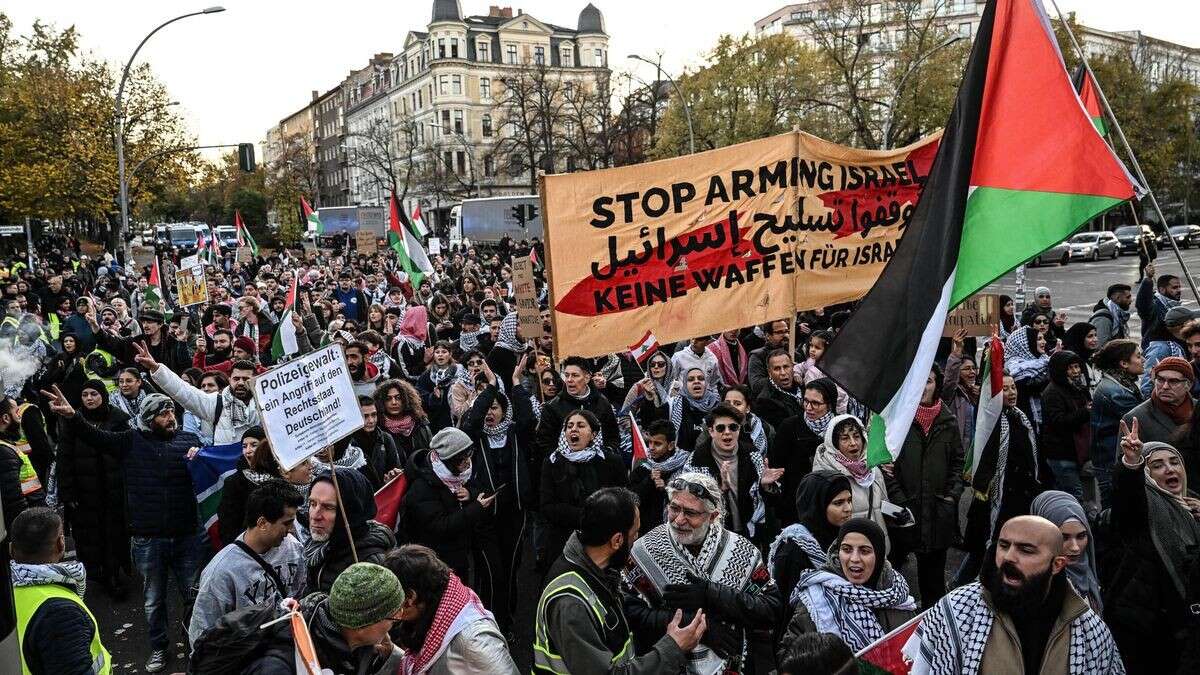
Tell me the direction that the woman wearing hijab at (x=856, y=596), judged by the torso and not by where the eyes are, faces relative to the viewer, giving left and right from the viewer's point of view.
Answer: facing the viewer

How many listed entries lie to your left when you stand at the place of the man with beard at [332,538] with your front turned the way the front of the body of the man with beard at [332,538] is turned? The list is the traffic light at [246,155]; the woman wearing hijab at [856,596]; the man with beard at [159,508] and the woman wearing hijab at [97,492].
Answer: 1

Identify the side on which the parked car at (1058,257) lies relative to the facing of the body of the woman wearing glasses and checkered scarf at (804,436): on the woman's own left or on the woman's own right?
on the woman's own left

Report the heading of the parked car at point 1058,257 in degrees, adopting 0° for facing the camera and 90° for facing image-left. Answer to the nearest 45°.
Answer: approximately 90°

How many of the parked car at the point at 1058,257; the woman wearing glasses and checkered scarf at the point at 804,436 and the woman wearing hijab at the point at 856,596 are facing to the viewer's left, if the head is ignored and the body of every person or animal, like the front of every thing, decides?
1

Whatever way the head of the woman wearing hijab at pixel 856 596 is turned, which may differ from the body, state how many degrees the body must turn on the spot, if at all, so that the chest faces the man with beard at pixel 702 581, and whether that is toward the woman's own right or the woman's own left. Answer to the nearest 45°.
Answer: approximately 90° to the woman's own right

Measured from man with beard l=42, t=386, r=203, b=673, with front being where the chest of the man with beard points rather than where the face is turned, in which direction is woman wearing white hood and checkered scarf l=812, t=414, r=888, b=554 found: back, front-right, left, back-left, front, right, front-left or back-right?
front-left

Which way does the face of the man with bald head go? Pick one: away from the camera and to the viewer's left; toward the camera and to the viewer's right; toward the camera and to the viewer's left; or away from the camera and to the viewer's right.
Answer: toward the camera and to the viewer's left

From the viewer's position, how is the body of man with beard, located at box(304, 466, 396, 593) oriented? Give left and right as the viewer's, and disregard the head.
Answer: facing the viewer and to the left of the viewer

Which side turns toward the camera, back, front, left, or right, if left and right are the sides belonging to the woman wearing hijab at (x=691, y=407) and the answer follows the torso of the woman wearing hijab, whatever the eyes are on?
front

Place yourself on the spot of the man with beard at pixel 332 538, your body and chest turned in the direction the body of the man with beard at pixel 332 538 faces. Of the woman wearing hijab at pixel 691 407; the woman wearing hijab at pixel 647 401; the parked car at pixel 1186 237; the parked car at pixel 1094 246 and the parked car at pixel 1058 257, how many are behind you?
5
